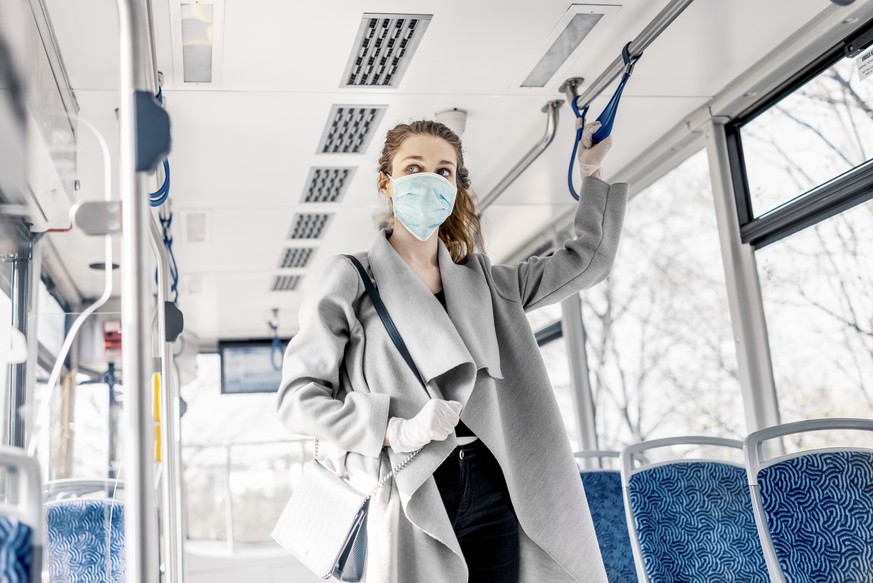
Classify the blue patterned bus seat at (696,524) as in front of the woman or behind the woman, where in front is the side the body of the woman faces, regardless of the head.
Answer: behind

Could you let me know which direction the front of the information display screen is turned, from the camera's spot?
facing the viewer

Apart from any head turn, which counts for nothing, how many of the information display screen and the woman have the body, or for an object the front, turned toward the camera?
2

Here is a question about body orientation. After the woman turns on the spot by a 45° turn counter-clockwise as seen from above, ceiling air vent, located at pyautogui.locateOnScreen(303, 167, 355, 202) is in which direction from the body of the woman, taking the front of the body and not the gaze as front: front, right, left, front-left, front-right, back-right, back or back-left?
back-left

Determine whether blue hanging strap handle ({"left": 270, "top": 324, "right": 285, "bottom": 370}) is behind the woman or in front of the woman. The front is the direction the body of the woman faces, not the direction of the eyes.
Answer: behind

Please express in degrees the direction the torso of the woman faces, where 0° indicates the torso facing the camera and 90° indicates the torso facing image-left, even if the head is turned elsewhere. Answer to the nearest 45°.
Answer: approximately 0°

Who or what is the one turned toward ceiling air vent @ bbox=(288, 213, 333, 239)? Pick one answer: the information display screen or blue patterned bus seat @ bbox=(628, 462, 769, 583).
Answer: the information display screen

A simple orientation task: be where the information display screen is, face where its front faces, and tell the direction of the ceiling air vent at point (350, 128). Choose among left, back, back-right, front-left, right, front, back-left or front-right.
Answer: front

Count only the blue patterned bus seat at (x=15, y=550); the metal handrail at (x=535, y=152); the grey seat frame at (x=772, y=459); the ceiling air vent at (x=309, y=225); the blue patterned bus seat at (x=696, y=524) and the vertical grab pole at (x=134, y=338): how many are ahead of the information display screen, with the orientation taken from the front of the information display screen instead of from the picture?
6

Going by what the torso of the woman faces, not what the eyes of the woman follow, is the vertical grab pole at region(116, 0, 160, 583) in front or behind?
in front
